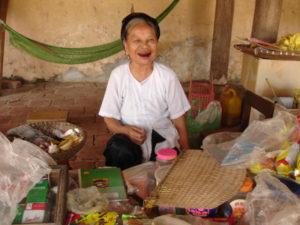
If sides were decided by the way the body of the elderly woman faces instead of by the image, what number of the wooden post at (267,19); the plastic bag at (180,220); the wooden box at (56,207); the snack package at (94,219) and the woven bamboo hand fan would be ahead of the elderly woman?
4

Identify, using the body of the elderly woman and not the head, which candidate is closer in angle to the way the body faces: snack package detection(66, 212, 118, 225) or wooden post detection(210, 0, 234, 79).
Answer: the snack package

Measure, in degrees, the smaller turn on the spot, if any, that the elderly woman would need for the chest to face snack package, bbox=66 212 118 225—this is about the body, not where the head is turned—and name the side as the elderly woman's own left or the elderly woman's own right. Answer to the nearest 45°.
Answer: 0° — they already face it

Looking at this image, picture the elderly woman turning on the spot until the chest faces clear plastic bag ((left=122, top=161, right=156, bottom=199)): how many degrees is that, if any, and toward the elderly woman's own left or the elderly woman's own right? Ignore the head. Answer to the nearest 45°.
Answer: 0° — they already face it

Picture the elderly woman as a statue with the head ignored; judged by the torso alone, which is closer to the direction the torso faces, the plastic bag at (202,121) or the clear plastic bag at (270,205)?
the clear plastic bag

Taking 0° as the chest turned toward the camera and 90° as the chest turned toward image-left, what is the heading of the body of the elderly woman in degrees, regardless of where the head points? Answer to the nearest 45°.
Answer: approximately 0°

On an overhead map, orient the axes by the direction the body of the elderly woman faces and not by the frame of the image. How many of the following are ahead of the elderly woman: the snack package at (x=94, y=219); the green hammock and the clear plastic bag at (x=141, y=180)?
2

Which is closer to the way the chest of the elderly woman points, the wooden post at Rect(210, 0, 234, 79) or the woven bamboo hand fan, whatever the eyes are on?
the woven bamboo hand fan

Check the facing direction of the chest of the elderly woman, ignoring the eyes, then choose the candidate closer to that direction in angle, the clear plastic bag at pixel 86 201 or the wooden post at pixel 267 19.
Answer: the clear plastic bag

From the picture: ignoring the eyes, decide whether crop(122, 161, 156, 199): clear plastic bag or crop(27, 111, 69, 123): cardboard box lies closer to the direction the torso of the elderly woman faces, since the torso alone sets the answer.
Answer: the clear plastic bag

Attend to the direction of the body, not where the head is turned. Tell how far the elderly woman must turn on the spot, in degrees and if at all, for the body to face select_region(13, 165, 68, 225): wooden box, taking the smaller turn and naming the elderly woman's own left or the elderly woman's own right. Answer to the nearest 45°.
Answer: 0° — they already face it

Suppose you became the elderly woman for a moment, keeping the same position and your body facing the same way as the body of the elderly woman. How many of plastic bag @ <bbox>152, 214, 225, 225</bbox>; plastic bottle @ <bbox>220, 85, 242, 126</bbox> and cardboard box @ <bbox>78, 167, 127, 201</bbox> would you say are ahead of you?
2
